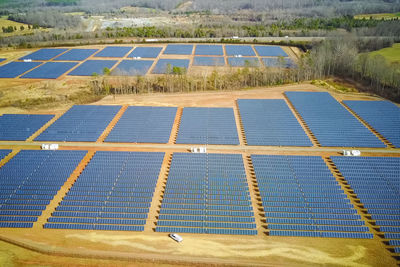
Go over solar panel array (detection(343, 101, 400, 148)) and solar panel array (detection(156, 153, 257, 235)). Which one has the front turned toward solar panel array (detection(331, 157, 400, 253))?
solar panel array (detection(343, 101, 400, 148))

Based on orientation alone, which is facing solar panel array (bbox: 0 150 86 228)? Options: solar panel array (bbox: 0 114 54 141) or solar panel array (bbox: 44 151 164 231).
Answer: solar panel array (bbox: 0 114 54 141)

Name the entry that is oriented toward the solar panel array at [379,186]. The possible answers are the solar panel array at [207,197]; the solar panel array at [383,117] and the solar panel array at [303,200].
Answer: the solar panel array at [383,117]

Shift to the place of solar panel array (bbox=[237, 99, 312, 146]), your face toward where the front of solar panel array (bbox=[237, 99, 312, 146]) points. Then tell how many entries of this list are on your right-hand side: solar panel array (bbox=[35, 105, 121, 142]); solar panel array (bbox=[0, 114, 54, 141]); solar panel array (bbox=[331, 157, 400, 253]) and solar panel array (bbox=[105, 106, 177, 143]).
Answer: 3

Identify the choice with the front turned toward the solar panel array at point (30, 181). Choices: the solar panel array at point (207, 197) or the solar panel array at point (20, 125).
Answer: the solar panel array at point (20, 125)

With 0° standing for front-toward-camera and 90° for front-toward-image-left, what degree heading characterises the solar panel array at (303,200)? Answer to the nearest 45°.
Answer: approximately 0°

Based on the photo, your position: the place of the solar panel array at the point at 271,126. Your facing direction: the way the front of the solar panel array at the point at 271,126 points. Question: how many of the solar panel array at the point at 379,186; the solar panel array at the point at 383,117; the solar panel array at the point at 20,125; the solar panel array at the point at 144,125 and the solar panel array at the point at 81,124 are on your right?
3
